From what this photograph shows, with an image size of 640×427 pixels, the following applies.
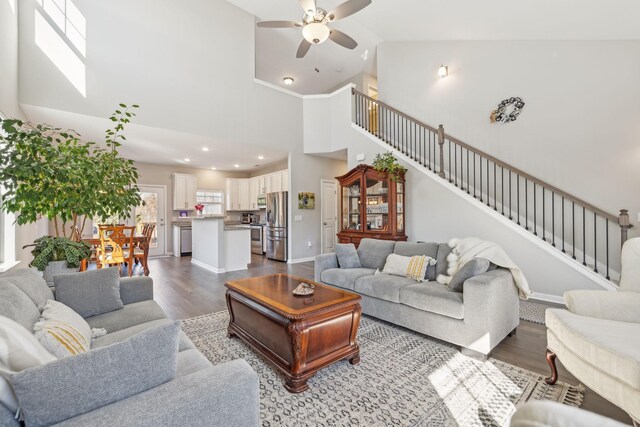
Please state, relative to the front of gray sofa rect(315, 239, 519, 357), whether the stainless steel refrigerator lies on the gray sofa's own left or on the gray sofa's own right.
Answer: on the gray sofa's own right

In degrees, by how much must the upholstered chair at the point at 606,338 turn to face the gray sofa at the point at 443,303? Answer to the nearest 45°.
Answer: approximately 45° to its right

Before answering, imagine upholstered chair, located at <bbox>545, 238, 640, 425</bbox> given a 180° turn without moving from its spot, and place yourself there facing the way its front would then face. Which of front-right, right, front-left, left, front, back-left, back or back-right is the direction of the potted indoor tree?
back

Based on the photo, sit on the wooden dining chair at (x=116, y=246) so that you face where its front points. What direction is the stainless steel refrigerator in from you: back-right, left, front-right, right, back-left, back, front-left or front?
right

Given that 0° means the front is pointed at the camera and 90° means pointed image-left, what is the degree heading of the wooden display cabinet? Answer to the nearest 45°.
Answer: approximately 45°

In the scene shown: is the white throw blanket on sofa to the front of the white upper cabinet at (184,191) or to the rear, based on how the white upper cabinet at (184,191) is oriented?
to the front

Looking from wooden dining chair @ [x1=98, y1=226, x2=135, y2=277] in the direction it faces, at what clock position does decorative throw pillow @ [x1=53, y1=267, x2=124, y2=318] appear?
The decorative throw pillow is roughly at 6 o'clock from the wooden dining chair.

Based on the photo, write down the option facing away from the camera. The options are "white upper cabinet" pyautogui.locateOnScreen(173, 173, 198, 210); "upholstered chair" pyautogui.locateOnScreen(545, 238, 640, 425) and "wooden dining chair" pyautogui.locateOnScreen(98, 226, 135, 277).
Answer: the wooden dining chair

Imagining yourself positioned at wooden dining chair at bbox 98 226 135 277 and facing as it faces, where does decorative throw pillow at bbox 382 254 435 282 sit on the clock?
The decorative throw pillow is roughly at 5 o'clock from the wooden dining chair.

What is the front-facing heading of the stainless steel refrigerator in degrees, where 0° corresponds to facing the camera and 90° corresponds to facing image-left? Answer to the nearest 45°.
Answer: approximately 45°

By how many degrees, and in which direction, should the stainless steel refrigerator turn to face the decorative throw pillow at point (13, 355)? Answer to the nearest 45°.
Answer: approximately 45° to its left

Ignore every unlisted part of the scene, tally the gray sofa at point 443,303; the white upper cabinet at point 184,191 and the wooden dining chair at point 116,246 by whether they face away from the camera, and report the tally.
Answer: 1

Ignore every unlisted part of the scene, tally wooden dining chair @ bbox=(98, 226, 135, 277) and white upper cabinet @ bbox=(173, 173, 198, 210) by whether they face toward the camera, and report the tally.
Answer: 1

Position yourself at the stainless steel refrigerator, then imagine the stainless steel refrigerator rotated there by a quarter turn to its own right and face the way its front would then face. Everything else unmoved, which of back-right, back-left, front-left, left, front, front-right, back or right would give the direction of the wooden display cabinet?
back

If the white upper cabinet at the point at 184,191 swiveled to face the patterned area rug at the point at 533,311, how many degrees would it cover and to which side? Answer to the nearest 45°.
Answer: approximately 45° to its left

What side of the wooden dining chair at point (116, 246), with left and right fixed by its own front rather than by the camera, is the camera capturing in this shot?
back

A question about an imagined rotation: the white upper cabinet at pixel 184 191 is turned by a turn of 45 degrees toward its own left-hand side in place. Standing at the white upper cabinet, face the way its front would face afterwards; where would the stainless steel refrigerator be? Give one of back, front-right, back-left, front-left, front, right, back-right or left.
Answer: front

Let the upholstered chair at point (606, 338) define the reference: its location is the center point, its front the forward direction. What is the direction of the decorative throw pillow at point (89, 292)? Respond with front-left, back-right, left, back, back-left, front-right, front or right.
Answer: front
